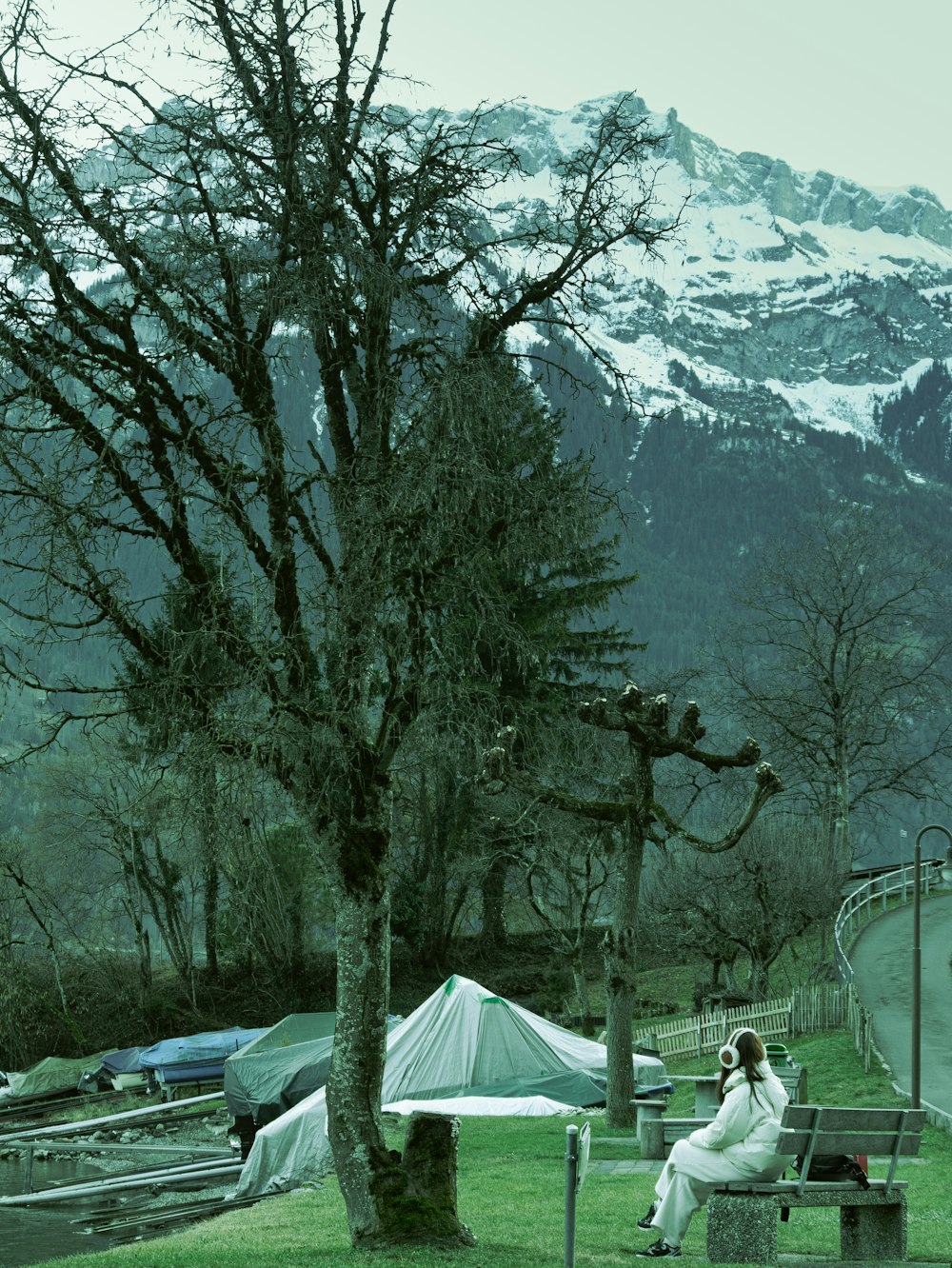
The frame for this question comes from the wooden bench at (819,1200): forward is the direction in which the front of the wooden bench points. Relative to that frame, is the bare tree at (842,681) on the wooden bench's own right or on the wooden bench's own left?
on the wooden bench's own right

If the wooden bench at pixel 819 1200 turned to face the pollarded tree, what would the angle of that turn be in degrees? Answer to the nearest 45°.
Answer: approximately 45° to its right

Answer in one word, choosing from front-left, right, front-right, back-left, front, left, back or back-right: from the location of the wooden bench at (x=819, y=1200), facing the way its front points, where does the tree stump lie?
front-left

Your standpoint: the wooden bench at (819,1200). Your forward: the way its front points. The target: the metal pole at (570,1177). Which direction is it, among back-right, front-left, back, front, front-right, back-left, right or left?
left

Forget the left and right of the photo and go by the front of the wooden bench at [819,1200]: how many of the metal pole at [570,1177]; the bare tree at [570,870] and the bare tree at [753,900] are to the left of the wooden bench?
1

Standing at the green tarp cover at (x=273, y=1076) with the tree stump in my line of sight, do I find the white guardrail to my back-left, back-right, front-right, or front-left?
back-left

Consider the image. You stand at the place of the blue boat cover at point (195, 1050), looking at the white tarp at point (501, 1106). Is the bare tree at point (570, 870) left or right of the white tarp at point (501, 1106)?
left

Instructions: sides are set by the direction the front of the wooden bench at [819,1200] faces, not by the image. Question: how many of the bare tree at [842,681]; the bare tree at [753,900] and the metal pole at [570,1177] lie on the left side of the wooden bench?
1

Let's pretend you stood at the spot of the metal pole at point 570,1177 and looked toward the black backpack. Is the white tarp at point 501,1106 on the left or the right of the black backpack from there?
left

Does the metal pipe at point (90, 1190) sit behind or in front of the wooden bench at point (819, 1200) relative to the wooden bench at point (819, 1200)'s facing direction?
in front

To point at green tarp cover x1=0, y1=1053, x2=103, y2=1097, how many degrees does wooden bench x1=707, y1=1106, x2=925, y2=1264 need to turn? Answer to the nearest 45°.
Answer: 0° — it already faces it

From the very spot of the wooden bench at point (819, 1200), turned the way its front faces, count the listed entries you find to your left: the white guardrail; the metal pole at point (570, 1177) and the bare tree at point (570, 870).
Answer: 1

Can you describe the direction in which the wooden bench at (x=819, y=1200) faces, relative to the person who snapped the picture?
facing away from the viewer and to the left of the viewer

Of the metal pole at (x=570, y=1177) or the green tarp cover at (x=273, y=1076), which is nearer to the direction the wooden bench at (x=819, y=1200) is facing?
the green tarp cover
